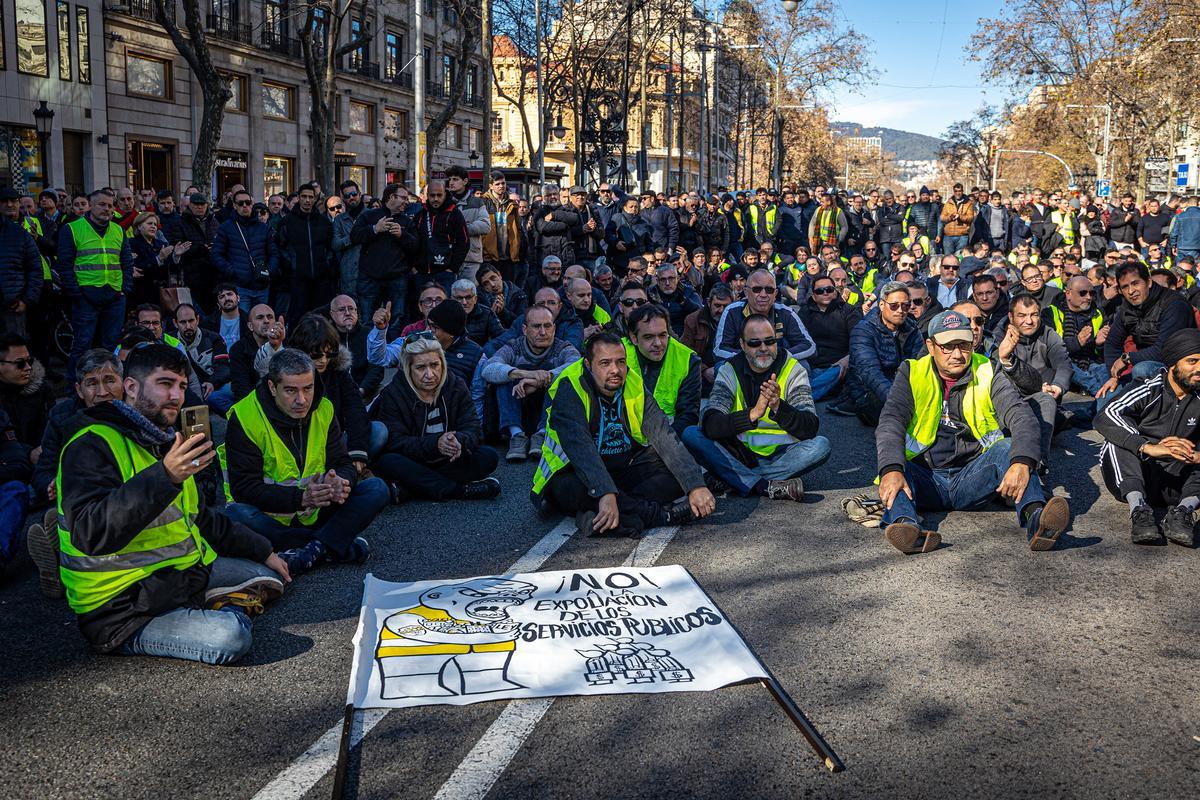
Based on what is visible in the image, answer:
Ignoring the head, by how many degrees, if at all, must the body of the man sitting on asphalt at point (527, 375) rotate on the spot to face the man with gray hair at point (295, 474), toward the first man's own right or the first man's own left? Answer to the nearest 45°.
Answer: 0° — they already face them

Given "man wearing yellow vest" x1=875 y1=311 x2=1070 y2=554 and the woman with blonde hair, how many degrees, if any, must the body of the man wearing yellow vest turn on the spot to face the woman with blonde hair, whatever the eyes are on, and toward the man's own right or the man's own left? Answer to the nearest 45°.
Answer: approximately 90° to the man's own right

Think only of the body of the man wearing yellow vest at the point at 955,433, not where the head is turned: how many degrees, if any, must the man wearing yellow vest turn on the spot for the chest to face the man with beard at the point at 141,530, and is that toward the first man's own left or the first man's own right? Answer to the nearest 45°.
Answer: approximately 45° to the first man's own right
